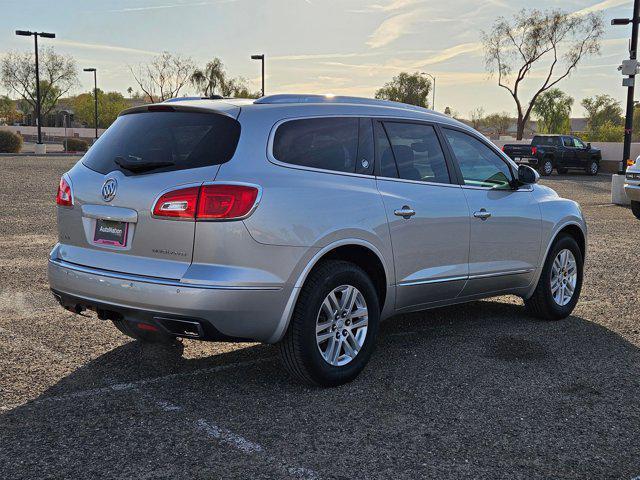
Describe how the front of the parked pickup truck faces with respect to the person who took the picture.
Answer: facing away from the viewer and to the right of the viewer

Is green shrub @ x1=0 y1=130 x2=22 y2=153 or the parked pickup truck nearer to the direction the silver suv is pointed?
the parked pickup truck

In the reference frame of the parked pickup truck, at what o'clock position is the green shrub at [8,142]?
The green shrub is roughly at 8 o'clock from the parked pickup truck.

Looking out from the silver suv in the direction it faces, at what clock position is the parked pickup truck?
The parked pickup truck is roughly at 11 o'clock from the silver suv.

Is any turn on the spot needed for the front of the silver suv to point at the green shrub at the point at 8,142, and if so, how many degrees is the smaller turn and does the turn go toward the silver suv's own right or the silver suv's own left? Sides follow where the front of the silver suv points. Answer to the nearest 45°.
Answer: approximately 90° to the silver suv's own left

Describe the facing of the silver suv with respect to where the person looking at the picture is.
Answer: facing away from the viewer and to the right of the viewer

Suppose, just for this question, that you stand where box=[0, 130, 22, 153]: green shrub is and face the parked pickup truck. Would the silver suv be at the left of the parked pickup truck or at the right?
right

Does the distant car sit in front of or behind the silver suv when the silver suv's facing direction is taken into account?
in front

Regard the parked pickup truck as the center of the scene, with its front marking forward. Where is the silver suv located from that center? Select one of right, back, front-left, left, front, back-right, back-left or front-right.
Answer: back-right

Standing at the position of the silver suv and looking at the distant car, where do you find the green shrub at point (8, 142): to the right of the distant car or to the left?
left

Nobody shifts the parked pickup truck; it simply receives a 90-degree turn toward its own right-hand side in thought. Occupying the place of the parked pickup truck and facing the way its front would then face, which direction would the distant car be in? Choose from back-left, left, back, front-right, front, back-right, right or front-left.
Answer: front-right

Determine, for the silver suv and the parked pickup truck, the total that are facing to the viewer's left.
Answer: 0
